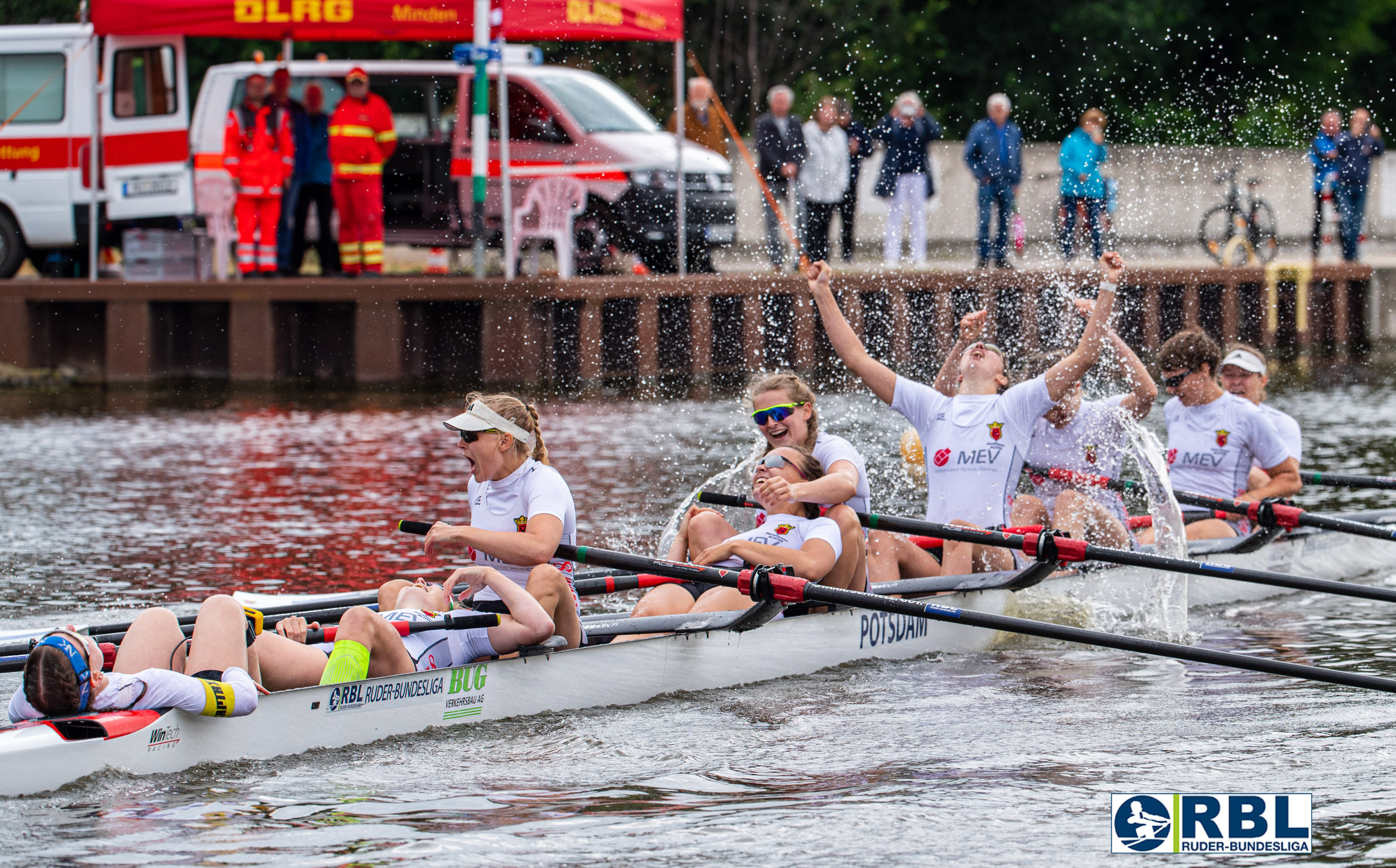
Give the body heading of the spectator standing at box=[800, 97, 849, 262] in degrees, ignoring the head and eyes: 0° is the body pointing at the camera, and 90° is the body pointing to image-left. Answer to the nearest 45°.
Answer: approximately 0°

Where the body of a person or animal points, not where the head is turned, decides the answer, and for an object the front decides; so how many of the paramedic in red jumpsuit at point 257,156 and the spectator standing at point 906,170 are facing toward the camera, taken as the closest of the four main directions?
2

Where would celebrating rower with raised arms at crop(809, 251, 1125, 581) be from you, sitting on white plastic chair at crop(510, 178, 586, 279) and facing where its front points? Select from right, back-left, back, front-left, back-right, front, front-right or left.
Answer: front-left

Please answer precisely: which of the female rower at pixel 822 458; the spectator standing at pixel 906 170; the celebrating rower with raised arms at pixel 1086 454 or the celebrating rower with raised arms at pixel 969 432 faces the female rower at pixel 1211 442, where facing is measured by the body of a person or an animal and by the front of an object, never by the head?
the spectator standing

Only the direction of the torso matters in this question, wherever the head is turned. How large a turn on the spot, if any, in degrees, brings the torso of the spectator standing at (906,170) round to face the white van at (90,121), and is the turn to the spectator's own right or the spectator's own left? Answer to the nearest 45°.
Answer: approximately 90° to the spectator's own right

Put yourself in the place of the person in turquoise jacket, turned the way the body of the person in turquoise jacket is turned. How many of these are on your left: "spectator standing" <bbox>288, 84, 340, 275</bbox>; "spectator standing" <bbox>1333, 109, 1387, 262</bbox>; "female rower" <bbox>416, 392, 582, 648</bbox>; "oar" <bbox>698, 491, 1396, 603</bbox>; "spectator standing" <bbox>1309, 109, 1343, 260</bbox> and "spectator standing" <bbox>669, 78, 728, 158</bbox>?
2

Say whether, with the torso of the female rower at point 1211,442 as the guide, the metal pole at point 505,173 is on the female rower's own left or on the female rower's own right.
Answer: on the female rower's own right

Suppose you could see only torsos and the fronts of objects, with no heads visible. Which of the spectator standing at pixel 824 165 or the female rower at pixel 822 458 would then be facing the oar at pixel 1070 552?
the spectator standing

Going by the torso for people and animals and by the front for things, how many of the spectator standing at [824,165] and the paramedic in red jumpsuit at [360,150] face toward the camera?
2

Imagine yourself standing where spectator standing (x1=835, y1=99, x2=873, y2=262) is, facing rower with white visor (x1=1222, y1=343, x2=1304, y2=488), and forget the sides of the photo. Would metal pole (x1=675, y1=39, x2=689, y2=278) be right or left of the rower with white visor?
right

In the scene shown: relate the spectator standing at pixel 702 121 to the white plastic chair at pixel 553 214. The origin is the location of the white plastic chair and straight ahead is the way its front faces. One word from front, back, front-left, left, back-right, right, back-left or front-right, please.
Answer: back

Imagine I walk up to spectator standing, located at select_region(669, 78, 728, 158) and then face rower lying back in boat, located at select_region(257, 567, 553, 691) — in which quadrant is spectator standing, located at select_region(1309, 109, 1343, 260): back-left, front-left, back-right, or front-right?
back-left

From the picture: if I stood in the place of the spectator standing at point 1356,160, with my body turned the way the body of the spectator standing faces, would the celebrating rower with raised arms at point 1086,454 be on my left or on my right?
on my right
